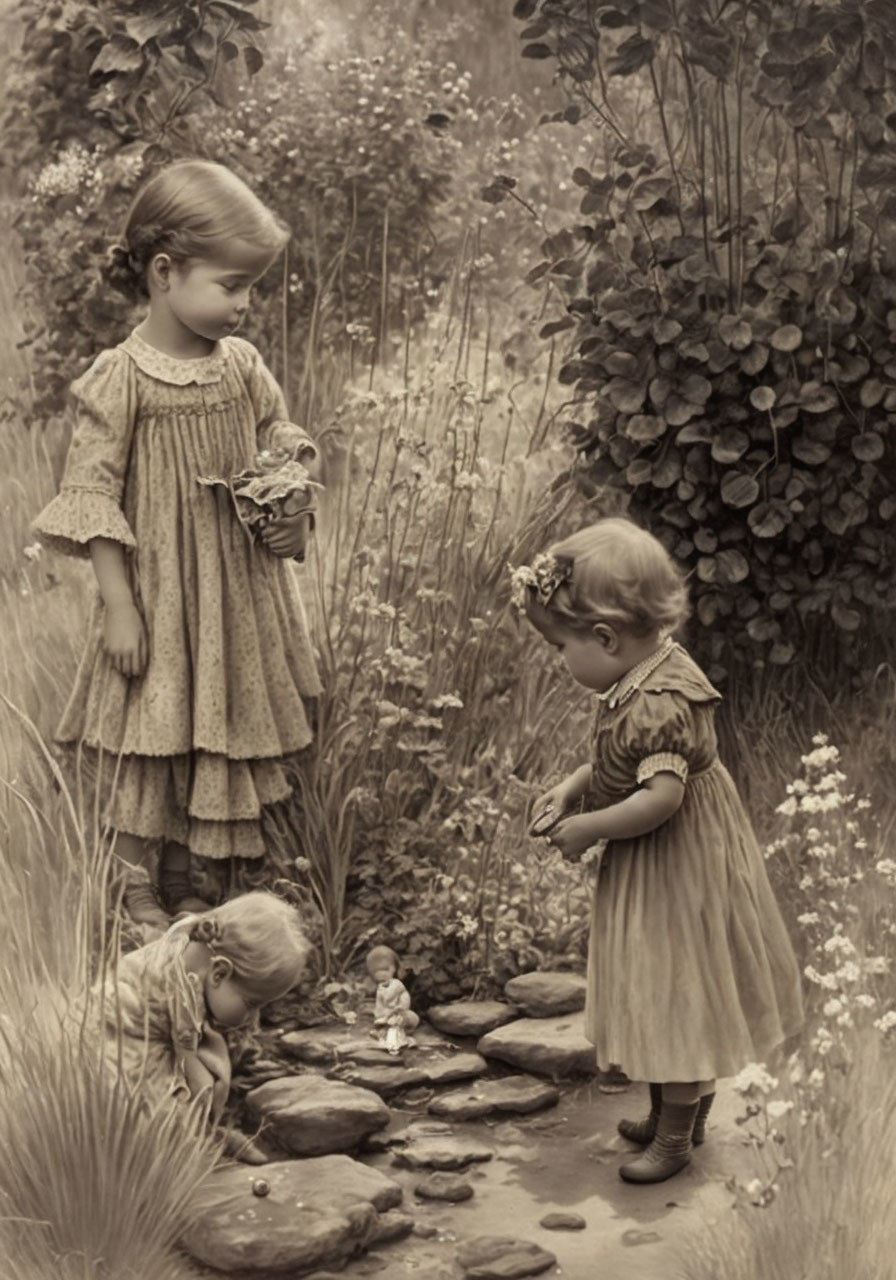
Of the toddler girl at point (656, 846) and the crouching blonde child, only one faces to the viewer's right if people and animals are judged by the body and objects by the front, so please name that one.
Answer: the crouching blonde child

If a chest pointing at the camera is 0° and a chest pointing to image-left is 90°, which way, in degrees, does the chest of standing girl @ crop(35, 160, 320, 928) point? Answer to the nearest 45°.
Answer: approximately 315°

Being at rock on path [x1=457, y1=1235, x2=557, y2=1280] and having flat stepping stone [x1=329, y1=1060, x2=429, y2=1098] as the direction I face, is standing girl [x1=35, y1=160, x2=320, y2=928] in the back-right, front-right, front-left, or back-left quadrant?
front-left

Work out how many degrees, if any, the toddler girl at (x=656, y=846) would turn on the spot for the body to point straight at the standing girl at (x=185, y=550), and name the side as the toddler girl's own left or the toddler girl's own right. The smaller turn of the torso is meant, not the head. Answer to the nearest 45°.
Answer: approximately 45° to the toddler girl's own right

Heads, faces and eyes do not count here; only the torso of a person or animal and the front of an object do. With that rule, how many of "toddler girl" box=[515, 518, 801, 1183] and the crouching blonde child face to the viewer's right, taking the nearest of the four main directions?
1

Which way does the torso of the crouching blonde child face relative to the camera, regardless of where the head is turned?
to the viewer's right

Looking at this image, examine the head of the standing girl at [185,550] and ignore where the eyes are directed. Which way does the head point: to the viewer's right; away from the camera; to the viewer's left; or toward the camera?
to the viewer's right

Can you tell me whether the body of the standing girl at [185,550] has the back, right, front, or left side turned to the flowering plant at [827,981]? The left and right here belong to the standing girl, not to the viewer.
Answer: front

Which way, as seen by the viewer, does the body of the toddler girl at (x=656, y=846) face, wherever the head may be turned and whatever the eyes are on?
to the viewer's left

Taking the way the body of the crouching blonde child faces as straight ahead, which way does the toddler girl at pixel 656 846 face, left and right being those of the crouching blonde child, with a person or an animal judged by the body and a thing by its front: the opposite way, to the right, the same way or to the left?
the opposite way

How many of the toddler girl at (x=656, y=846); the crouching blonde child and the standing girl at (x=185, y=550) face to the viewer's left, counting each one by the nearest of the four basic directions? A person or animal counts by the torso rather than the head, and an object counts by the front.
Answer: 1

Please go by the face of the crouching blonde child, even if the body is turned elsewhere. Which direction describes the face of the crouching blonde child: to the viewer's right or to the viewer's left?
to the viewer's right
